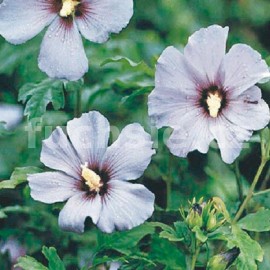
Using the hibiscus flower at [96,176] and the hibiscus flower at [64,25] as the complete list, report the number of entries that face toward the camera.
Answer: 2

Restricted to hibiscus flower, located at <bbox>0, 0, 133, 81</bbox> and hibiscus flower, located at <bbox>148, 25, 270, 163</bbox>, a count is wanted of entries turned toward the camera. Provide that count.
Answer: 2

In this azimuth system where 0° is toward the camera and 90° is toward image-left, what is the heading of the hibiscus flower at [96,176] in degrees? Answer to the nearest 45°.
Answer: approximately 0°
